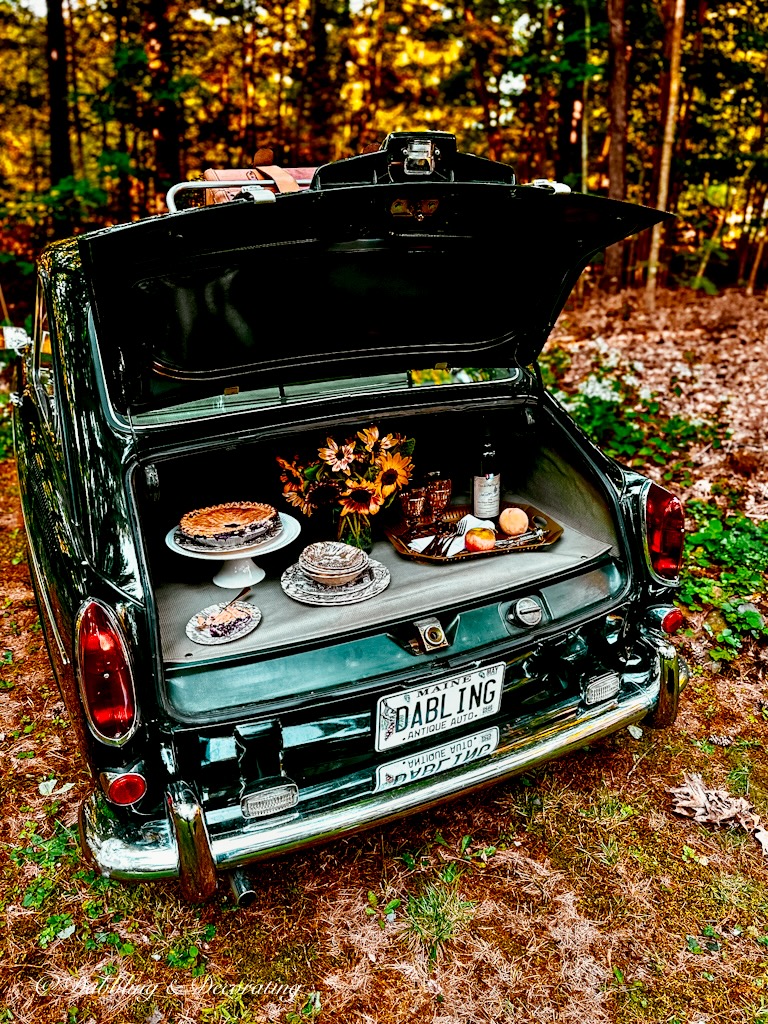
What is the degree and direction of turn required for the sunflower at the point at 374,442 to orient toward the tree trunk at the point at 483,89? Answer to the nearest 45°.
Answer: approximately 180°

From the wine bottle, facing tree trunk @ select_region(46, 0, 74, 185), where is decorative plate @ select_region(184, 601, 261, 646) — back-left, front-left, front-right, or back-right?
back-left

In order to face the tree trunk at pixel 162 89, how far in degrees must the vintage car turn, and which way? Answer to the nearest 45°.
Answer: approximately 45° to its right

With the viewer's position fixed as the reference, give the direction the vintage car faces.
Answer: facing away from the viewer and to the left of the viewer

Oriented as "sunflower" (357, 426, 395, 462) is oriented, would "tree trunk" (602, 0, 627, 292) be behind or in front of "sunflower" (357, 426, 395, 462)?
behind

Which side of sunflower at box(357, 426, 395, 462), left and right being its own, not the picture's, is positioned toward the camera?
front

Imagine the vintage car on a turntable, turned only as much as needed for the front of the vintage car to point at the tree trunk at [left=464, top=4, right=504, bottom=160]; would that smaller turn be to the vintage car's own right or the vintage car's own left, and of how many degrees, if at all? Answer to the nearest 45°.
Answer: approximately 45° to the vintage car's own right

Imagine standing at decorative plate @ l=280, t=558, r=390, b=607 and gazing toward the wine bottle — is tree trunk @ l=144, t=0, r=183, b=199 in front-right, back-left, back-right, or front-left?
front-left

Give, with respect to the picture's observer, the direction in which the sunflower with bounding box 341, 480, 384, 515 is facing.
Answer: facing the viewer

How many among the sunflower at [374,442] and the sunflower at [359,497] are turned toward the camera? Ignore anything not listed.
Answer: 2
